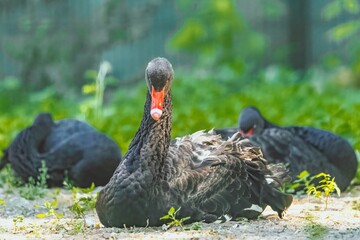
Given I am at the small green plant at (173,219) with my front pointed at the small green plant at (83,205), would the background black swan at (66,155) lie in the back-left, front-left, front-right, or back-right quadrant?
front-right

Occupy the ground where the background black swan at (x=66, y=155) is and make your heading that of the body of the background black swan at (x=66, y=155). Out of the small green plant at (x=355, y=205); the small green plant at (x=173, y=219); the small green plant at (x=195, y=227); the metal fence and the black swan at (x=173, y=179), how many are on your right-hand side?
1

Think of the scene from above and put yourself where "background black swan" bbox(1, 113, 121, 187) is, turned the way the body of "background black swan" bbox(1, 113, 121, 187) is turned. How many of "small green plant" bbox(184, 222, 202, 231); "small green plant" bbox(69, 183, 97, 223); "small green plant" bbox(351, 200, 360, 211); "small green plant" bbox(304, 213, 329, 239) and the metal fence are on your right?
1

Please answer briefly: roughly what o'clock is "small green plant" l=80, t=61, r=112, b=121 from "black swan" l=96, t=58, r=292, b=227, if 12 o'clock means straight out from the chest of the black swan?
The small green plant is roughly at 4 o'clock from the black swan.

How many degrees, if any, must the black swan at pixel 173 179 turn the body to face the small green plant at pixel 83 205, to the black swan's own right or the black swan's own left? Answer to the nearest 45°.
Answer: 0° — it already faces it

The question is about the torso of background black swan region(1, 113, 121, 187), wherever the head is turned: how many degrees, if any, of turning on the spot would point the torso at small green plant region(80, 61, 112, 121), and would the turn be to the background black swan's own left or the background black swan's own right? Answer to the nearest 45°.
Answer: approximately 90° to the background black swan's own right

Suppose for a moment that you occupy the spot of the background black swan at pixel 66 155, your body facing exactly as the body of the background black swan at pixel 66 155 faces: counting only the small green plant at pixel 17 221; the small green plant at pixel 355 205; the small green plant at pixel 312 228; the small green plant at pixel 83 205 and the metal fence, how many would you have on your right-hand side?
1

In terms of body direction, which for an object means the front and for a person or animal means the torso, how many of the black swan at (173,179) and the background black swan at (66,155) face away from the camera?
0

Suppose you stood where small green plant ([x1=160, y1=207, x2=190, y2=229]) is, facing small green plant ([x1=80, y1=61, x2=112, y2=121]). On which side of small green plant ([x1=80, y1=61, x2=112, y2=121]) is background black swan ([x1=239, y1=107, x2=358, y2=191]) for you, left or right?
right

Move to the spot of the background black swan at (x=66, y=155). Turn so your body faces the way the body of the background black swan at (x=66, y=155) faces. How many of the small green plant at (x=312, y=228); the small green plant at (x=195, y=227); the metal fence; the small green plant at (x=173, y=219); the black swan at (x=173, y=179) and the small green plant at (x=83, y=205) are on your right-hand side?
1

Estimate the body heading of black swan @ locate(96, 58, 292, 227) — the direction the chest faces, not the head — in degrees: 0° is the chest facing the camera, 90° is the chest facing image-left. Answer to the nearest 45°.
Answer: approximately 45°

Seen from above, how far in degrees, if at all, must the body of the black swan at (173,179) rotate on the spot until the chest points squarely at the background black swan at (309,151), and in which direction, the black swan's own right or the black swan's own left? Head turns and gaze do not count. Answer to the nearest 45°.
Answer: approximately 180°
